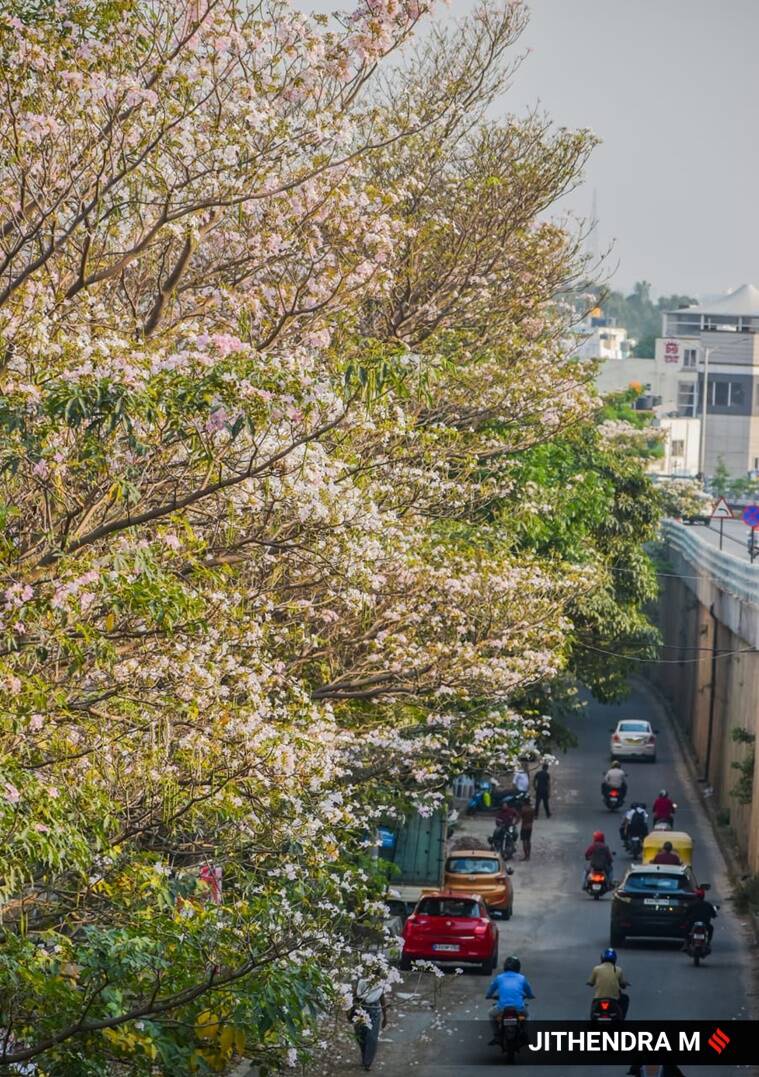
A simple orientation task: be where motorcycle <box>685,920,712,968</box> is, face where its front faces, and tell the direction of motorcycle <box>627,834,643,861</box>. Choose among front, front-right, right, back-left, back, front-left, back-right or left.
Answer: front

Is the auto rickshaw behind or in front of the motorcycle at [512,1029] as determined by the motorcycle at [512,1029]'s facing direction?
in front

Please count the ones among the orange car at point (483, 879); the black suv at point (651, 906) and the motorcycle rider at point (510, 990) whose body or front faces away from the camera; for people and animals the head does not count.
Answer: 3

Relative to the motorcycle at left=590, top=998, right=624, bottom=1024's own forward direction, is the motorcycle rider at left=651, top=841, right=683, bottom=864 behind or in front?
in front

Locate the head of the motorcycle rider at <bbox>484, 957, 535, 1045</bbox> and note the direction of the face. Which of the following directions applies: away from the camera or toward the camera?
away from the camera

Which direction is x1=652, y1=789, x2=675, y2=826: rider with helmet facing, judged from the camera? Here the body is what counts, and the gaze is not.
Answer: away from the camera

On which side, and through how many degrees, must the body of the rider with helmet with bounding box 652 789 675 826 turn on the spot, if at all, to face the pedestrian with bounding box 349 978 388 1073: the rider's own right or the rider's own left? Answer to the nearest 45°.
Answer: approximately 180°

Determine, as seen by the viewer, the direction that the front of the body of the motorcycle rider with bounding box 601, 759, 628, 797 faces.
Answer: away from the camera

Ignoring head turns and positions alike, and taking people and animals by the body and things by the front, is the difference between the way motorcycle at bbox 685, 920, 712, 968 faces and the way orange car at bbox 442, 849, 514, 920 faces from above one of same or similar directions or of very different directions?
same or similar directions

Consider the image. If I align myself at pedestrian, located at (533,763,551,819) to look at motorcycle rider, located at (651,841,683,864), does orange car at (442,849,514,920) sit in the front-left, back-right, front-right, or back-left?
front-right

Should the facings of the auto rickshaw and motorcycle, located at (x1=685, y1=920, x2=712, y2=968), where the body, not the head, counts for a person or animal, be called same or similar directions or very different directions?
same or similar directions

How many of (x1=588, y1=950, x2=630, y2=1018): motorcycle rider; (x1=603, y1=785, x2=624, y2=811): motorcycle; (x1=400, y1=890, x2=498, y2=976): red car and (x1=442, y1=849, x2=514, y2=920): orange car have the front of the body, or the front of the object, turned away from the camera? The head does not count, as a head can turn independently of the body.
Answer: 4

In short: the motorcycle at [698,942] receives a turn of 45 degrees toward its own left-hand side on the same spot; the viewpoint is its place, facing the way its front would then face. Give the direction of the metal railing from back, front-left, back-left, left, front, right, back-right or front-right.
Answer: front-right

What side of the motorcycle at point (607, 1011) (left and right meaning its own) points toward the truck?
front

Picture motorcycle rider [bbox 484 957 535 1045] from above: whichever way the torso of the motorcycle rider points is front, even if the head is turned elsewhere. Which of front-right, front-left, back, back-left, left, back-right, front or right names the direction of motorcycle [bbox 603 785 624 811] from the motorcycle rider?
front

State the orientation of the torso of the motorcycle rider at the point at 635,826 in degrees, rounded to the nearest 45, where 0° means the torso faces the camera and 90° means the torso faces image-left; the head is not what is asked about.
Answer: approximately 180°

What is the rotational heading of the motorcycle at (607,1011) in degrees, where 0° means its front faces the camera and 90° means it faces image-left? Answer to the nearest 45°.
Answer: approximately 180°
